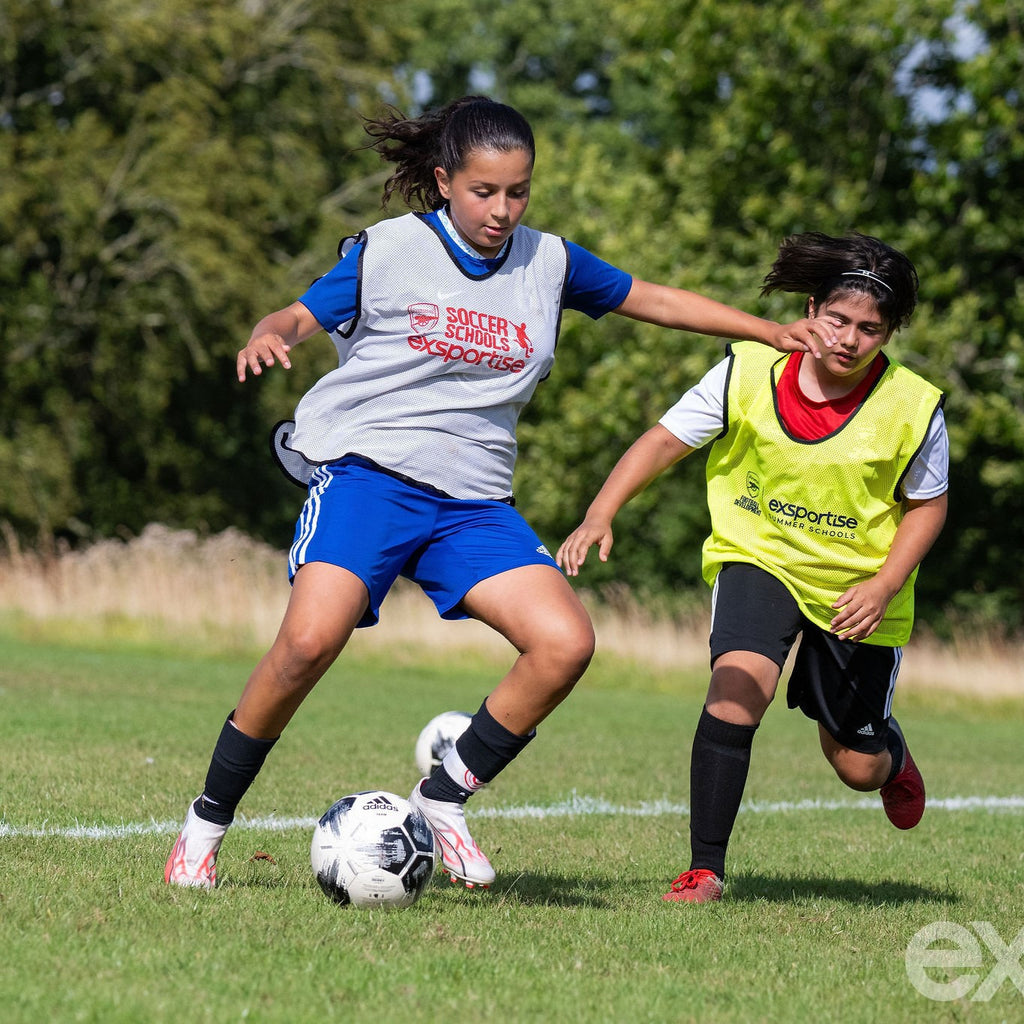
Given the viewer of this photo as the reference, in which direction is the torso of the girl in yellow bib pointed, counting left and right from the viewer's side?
facing the viewer

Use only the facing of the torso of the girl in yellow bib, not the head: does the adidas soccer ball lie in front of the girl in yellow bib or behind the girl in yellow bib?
in front
